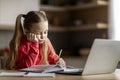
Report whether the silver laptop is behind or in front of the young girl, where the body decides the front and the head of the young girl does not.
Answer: in front

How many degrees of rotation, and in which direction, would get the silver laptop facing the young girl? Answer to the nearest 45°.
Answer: approximately 45° to its left

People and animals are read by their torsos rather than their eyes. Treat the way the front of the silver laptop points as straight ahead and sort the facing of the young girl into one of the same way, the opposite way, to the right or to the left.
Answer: the opposite way

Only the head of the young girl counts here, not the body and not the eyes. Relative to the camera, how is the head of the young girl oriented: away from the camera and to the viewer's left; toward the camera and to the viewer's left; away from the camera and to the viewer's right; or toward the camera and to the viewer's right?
toward the camera and to the viewer's right

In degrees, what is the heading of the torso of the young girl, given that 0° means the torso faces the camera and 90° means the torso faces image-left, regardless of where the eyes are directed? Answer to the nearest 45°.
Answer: approximately 315°

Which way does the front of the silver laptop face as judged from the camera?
facing away from the viewer and to the left of the viewer
